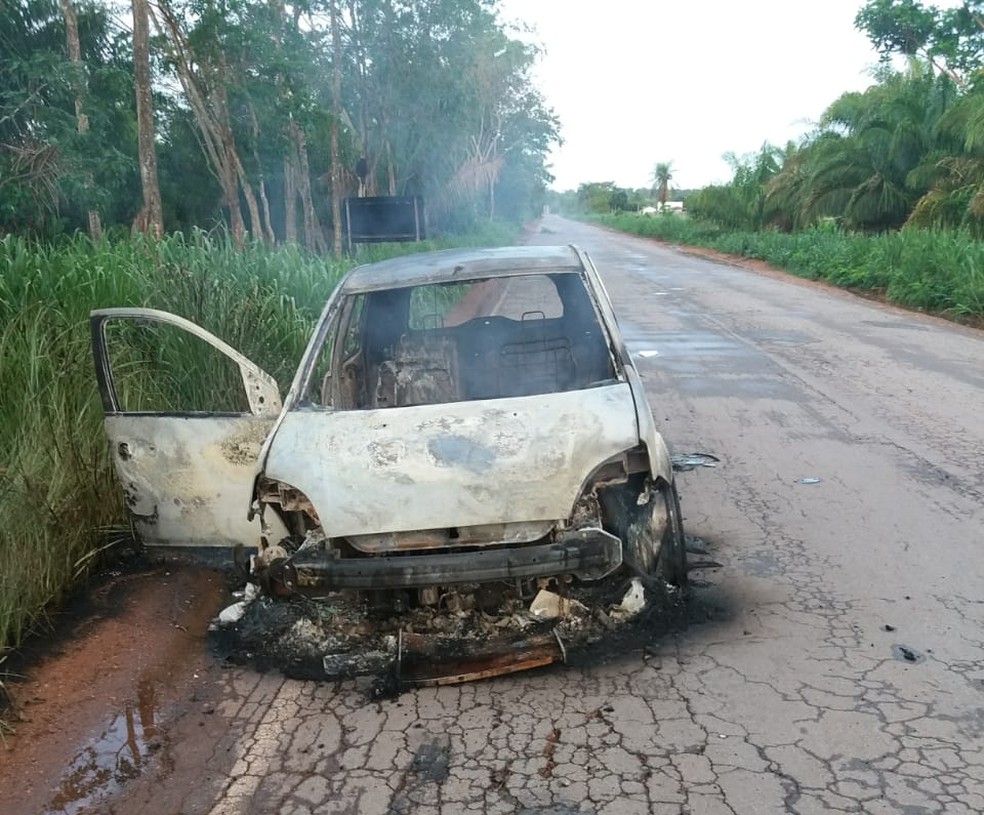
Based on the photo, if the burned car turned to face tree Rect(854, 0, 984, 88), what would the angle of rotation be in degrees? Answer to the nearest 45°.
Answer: approximately 135° to its left

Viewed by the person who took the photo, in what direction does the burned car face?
facing the viewer

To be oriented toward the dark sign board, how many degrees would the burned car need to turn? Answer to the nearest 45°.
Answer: approximately 180°

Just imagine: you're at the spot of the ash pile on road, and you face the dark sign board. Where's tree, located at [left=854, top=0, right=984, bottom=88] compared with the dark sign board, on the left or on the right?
right
